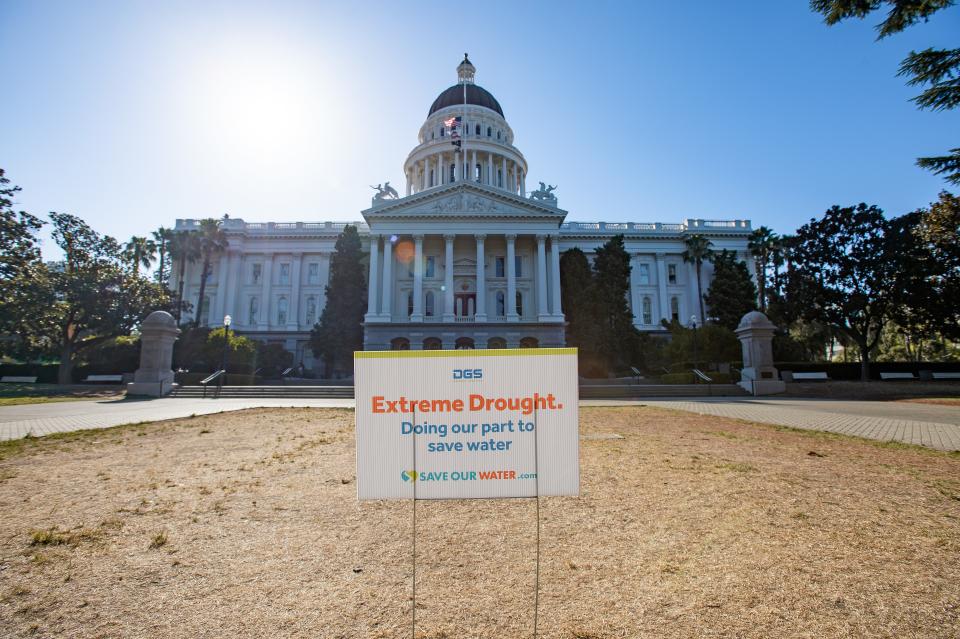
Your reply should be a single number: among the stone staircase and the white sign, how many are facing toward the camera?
2

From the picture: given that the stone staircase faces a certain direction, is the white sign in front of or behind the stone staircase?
in front

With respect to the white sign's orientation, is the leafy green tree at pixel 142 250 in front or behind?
behind

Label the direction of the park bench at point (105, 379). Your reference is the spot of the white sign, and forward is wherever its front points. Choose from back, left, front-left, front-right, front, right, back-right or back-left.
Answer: back-right

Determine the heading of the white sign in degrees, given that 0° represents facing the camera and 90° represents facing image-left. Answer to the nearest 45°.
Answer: approximately 0°

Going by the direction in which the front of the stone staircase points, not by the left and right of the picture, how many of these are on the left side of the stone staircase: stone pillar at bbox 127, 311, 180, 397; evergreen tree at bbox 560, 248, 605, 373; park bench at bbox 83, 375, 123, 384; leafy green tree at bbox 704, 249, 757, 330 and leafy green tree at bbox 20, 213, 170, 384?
2

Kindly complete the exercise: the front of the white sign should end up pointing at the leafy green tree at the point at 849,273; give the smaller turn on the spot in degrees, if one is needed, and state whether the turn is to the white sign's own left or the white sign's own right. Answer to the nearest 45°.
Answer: approximately 135° to the white sign's own left

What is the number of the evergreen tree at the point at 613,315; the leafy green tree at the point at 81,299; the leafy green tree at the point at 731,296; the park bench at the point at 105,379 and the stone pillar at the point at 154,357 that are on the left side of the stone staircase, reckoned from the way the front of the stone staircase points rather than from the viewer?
2

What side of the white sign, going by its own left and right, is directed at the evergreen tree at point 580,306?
back

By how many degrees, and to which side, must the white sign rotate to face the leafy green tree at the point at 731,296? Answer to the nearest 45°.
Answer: approximately 135° to its left

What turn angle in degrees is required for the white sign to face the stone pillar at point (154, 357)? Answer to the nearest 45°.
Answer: approximately 135° to its right

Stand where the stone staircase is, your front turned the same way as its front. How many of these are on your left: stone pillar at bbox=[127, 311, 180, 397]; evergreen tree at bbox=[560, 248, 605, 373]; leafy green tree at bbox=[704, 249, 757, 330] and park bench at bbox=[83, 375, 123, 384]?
2

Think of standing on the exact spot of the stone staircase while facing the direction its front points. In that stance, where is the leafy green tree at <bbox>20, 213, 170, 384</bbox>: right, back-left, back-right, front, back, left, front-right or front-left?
back-right

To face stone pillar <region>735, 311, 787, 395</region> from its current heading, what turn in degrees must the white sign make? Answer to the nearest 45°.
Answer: approximately 135° to its left

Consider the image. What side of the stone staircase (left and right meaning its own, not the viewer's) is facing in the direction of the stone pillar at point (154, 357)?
right

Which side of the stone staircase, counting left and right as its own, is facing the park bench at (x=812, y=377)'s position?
left
